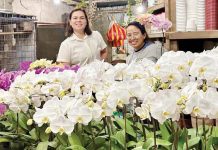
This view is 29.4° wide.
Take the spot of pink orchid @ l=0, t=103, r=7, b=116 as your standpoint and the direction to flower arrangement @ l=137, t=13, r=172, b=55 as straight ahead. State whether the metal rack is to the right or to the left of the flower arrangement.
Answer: left

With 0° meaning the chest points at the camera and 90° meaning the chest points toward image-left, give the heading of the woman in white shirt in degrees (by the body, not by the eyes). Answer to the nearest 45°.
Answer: approximately 0°

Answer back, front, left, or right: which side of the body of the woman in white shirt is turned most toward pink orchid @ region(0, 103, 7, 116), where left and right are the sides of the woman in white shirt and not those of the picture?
front

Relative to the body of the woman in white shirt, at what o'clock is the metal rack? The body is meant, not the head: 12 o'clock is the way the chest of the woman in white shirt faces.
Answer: The metal rack is roughly at 5 o'clock from the woman in white shirt.
